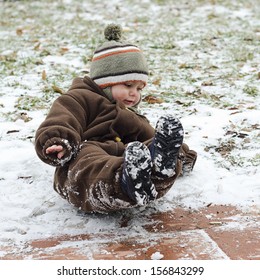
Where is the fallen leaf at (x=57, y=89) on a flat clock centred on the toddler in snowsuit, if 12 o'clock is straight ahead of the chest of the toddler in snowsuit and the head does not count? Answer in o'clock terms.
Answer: The fallen leaf is roughly at 7 o'clock from the toddler in snowsuit.

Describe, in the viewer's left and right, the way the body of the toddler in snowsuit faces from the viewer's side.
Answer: facing the viewer and to the right of the viewer

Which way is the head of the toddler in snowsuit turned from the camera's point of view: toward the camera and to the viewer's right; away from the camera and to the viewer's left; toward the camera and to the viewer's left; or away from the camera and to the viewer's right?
toward the camera and to the viewer's right
